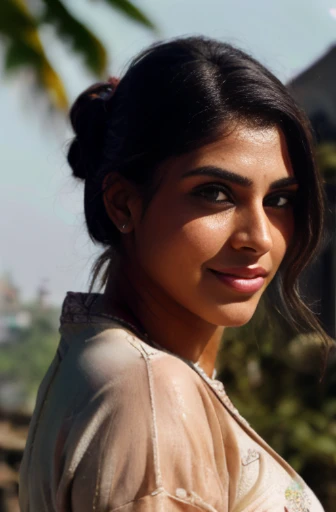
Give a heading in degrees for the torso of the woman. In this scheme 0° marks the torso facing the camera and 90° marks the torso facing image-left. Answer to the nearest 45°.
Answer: approximately 270°

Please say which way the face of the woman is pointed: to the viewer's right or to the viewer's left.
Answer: to the viewer's right
